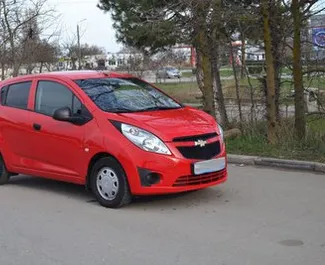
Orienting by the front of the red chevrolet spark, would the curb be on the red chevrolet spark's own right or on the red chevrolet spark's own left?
on the red chevrolet spark's own left

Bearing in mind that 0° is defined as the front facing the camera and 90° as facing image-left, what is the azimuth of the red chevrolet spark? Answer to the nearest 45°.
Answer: approximately 315°
